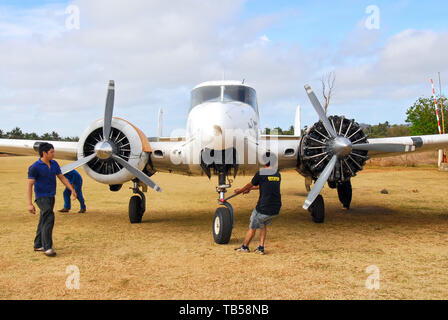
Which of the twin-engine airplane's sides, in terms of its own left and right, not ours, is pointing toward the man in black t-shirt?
front

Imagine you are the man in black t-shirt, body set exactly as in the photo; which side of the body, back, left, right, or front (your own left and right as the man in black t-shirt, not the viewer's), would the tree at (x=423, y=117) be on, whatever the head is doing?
right

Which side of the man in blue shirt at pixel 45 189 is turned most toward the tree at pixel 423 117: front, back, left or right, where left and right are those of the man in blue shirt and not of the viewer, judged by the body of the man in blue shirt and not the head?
left

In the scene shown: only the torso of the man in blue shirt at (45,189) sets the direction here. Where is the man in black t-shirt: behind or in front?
in front

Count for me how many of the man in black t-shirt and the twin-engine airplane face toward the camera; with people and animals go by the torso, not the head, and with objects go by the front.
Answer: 1

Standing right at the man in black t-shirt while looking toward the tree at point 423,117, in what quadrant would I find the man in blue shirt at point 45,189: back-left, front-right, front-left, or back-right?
back-left

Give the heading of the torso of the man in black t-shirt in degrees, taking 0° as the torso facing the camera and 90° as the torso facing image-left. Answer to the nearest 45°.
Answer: approximately 135°

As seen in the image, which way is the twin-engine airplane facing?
toward the camera

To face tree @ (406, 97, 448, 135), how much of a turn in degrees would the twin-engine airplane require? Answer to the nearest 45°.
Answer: approximately 135° to its left

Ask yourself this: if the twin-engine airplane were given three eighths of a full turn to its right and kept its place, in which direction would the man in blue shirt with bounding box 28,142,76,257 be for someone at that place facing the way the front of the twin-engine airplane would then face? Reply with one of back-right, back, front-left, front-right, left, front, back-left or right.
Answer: left
